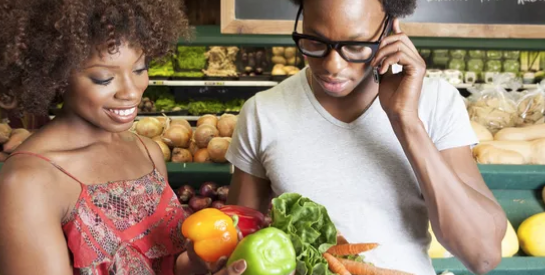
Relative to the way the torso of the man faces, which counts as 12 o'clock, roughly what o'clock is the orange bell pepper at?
The orange bell pepper is roughly at 1 o'clock from the man.

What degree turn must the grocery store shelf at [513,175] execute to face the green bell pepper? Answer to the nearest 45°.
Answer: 0° — it already faces it

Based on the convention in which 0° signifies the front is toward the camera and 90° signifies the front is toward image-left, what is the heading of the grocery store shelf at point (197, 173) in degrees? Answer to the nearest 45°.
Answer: approximately 0°

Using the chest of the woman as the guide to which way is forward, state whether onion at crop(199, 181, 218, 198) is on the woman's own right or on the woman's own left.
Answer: on the woman's own left

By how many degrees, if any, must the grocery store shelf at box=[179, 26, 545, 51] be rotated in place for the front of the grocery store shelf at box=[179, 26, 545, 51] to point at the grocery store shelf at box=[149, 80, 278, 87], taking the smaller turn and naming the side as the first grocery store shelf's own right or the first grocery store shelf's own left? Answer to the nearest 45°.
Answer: approximately 135° to the first grocery store shelf's own right
